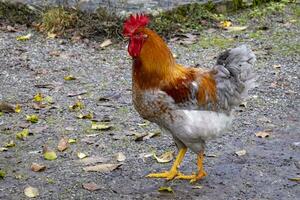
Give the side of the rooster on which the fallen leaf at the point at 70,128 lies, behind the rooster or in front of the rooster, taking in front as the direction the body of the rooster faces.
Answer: in front

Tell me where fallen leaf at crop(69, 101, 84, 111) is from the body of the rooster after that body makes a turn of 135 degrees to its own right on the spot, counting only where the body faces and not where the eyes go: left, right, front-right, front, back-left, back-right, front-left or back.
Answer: left

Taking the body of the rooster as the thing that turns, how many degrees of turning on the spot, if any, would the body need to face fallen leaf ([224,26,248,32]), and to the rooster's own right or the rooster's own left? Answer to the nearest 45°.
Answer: approximately 90° to the rooster's own right

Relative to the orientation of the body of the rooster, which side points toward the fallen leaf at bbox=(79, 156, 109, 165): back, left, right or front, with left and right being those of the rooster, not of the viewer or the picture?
front

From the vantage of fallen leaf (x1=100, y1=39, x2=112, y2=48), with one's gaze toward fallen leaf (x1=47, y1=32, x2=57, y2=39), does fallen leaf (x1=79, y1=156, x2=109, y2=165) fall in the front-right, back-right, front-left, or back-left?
back-left

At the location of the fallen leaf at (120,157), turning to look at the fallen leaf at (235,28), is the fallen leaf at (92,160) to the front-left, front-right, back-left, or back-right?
back-left

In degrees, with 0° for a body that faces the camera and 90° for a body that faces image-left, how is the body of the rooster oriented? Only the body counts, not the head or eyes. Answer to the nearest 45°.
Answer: approximately 90°

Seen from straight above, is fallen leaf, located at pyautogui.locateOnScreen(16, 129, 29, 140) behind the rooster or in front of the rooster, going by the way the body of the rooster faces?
in front
